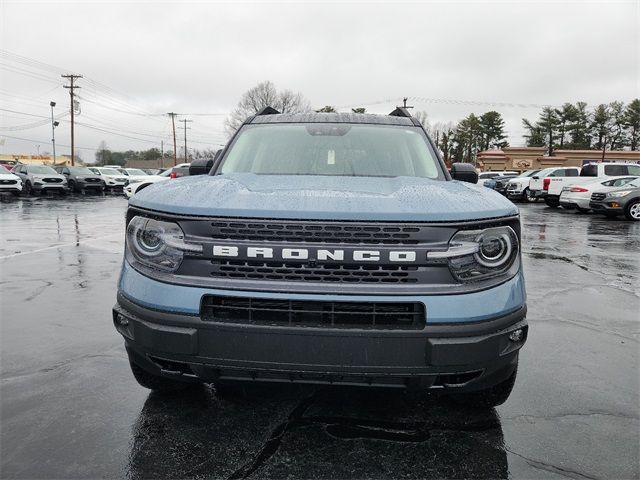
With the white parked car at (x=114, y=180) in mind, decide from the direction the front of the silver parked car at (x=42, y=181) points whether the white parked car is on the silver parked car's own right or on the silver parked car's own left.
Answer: on the silver parked car's own left

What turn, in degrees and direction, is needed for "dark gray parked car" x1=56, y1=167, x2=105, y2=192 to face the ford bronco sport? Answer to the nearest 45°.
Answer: approximately 45° to its right

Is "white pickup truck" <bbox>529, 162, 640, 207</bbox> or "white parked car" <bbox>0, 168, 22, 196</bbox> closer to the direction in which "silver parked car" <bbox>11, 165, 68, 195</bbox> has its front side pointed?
the white pickup truck

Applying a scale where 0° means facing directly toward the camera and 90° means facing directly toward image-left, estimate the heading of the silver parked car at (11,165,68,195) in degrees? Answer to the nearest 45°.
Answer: approximately 315°

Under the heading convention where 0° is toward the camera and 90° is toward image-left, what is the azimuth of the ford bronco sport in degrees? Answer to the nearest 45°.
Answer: approximately 0°

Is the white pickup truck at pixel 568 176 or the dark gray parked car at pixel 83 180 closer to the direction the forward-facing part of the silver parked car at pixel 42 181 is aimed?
the white pickup truck

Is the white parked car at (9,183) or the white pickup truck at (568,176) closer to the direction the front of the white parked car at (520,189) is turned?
the white parked car
